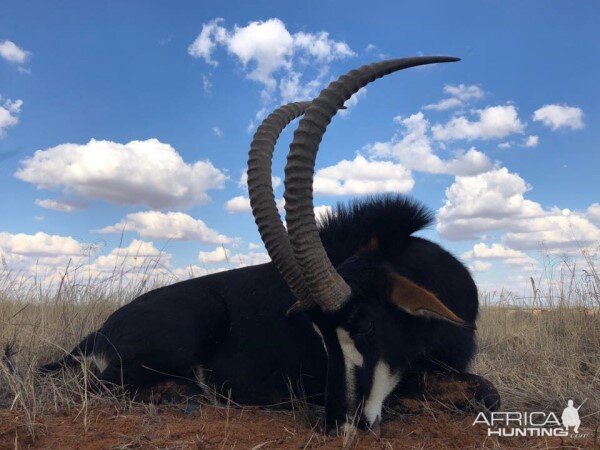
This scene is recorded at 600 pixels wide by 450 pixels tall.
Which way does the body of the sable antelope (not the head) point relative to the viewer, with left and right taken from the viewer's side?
facing the viewer and to the right of the viewer
